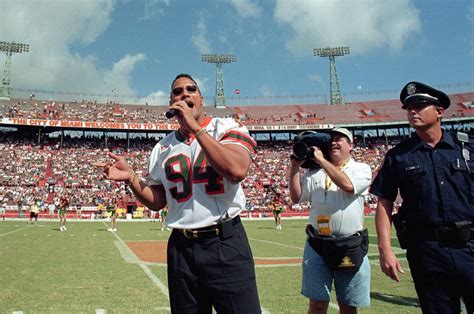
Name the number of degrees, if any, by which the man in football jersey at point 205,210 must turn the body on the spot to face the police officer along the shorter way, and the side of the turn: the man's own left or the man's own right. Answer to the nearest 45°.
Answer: approximately 135° to the man's own left

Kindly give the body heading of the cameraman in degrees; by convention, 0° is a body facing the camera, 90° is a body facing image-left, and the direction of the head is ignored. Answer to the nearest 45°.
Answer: approximately 45°

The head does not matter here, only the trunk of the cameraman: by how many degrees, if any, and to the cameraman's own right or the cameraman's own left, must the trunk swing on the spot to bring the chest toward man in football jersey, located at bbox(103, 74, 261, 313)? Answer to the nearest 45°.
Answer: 0° — they already face them

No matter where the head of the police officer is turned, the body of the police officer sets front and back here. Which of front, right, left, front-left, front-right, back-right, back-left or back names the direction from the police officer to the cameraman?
back-right

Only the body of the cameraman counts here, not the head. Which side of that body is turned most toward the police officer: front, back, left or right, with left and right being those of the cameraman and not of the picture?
left

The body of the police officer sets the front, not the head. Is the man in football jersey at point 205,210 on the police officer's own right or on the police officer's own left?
on the police officer's own right
